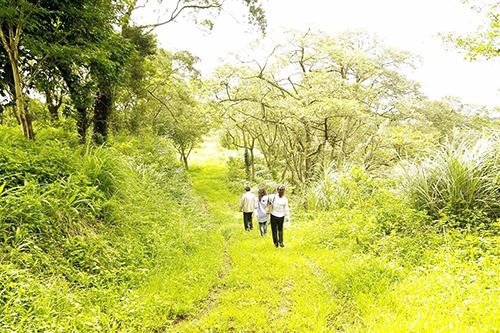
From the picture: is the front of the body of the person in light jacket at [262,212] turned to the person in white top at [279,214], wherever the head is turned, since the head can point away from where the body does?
no

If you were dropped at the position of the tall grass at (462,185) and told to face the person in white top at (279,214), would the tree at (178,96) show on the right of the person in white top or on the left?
right

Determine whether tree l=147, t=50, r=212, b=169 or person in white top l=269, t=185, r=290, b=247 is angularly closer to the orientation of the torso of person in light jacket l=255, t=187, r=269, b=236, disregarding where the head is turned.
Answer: the tree

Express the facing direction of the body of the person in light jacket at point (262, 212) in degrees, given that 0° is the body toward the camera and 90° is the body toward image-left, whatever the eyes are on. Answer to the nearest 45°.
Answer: approximately 180°

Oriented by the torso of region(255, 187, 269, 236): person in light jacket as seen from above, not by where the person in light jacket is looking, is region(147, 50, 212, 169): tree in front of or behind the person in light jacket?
in front
